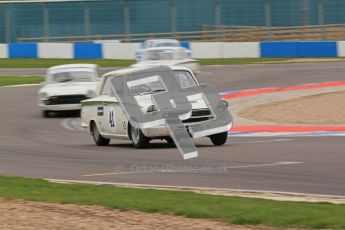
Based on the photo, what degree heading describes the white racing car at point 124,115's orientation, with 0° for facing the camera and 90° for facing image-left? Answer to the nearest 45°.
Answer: approximately 315°

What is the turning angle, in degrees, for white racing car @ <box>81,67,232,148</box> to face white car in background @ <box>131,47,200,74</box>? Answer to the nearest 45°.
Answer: approximately 135° to its left

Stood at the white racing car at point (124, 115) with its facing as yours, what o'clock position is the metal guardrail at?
The metal guardrail is roughly at 8 o'clock from the white racing car.

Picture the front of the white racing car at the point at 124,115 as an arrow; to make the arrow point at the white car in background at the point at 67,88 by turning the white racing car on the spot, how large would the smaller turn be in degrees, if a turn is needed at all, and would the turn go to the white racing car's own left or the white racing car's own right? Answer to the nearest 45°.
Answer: approximately 135° to the white racing car's own left

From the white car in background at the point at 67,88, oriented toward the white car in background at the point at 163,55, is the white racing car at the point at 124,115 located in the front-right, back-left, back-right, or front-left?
back-right

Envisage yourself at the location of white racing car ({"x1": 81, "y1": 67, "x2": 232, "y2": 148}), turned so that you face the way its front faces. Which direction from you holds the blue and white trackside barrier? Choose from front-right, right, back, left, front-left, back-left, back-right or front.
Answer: back-left
